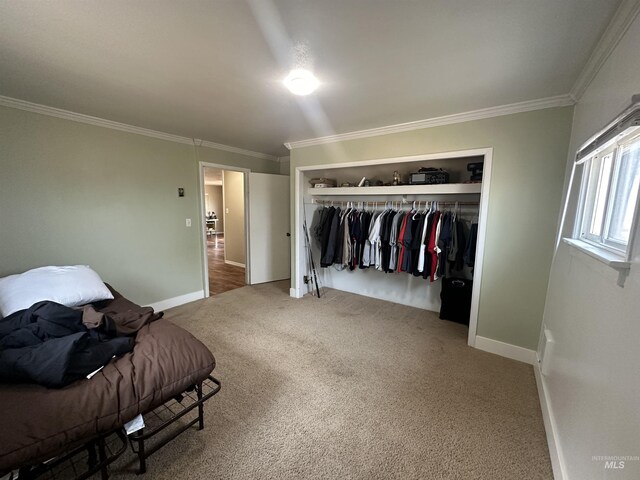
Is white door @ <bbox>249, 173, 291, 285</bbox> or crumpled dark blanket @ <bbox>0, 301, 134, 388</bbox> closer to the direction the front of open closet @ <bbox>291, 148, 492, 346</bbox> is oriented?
the crumpled dark blanket

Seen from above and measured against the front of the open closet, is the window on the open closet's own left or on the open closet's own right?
on the open closet's own left

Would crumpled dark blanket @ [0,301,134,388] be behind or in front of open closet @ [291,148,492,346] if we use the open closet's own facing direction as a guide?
in front

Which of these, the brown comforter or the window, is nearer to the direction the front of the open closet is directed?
the brown comforter

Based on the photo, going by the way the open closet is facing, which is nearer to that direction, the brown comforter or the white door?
the brown comforter

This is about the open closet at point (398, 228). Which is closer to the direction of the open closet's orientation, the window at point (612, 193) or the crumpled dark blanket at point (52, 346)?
the crumpled dark blanket

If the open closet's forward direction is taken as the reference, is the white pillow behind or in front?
in front

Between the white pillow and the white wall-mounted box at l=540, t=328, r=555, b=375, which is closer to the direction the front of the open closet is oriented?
the white pillow

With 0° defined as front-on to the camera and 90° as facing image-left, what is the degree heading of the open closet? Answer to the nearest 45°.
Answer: approximately 45°

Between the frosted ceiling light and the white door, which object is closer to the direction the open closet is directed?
the frosted ceiling light

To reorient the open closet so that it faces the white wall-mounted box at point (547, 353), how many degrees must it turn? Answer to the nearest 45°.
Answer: approximately 90° to its left

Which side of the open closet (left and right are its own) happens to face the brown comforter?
front

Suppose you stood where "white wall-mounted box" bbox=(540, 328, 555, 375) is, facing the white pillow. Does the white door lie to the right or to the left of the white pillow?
right

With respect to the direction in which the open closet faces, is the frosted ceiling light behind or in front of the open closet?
in front
